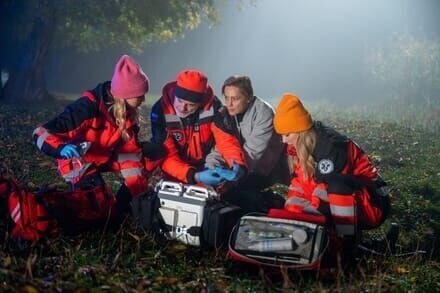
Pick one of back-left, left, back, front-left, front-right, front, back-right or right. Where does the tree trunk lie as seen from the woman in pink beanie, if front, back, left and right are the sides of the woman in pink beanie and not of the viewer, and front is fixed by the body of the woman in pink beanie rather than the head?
back-left

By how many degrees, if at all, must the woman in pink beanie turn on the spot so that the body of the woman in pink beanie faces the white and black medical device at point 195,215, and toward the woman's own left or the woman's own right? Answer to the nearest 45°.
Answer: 0° — they already face it

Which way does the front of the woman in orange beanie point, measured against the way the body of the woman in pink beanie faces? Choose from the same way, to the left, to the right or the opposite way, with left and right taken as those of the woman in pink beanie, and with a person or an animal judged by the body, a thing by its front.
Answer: the opposite way

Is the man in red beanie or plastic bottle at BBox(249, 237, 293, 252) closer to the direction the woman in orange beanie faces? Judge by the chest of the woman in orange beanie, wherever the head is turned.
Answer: the plastic bottle

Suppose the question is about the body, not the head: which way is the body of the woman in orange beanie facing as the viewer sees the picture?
to the viewer's left

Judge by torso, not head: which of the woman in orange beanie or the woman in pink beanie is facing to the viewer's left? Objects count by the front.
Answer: the woman in orange beanie

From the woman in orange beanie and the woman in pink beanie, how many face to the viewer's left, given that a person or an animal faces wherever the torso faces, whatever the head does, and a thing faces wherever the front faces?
1

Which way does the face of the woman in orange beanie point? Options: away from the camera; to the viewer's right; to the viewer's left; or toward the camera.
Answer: to the viewer's left

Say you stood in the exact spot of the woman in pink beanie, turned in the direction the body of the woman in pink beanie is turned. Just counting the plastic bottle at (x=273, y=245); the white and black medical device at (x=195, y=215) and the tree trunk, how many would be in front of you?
2

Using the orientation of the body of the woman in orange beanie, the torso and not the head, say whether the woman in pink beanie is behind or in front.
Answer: in front

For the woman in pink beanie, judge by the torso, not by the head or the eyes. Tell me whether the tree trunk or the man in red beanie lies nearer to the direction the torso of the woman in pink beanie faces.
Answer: the man in red beanie
